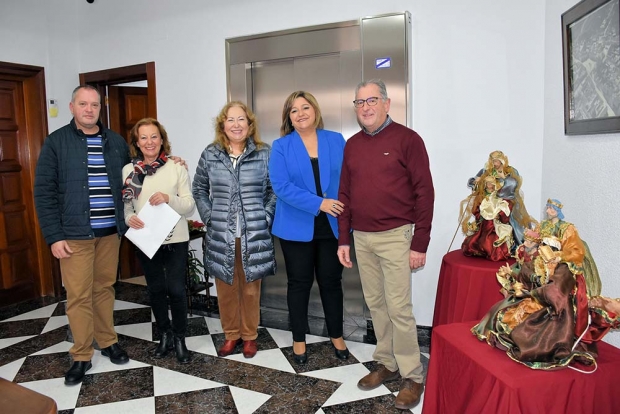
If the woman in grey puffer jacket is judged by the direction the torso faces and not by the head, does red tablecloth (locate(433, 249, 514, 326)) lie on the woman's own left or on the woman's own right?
on the woman's own left

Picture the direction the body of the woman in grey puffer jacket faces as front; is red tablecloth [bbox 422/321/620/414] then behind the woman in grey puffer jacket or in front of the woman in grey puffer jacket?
in front

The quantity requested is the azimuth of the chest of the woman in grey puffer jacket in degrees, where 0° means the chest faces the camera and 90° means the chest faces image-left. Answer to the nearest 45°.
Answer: approximately 0°

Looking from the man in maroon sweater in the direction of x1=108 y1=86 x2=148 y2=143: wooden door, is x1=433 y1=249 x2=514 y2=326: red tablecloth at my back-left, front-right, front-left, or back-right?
back-right

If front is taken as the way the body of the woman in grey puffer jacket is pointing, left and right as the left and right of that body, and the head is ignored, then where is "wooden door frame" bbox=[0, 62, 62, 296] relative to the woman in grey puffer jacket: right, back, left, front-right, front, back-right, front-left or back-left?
back-right
